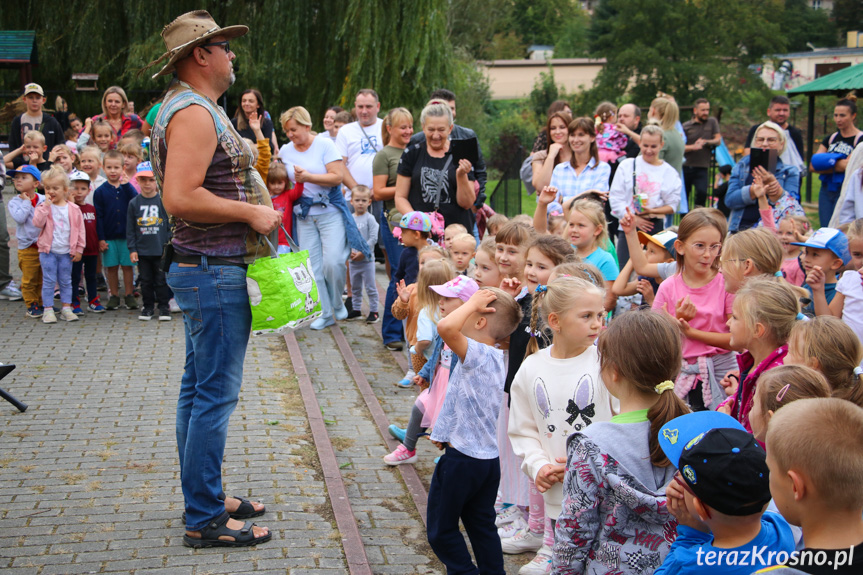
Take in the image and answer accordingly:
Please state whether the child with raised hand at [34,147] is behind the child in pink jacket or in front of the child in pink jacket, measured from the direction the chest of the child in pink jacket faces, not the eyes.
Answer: behind

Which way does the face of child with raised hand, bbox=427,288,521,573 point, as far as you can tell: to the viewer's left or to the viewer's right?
to the viewer's left

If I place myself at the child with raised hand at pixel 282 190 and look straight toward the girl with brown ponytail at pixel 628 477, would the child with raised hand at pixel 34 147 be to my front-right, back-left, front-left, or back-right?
back-right

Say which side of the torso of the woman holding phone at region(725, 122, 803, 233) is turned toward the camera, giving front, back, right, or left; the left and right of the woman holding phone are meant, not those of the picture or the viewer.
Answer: front

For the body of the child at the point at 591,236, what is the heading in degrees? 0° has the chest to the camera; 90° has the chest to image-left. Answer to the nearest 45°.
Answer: approximately 45°

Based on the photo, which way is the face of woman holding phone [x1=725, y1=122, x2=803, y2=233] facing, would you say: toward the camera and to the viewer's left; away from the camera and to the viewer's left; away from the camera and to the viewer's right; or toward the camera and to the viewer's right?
toward the camera and to the viewer's left

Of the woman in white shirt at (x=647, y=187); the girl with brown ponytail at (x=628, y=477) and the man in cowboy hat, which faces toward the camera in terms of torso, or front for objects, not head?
the woman in white shirt

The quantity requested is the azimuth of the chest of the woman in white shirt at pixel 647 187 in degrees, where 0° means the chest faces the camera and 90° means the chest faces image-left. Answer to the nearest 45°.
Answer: approximately 0°

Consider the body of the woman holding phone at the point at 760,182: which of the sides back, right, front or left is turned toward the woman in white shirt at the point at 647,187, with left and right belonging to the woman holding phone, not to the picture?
right

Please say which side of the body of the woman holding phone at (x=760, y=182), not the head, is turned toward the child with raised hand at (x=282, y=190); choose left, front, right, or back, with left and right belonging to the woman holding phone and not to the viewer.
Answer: right

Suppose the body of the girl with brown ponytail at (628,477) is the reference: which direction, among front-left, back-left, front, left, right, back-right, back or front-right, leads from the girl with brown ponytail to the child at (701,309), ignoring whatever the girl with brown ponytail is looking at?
front-right

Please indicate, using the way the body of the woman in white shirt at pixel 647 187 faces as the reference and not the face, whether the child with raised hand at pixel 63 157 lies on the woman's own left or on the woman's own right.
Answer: on the woman's own right

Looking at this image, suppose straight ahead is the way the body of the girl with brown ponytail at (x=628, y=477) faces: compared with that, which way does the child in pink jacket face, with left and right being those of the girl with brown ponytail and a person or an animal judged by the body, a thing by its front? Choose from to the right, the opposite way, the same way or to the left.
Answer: the opposite way

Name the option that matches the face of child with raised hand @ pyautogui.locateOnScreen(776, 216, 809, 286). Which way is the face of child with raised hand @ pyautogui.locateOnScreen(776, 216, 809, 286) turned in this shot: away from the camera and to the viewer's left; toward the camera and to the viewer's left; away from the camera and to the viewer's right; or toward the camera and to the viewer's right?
toward the camera and to the viewer's left

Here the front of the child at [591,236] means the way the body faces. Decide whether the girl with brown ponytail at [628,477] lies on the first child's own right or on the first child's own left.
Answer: on the first child's own left

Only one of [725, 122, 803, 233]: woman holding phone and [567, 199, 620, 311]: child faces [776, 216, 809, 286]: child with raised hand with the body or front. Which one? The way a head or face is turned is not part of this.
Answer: the woman holding phone
